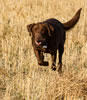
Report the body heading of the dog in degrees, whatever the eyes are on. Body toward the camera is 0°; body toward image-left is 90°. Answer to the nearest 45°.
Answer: approximately 45°
